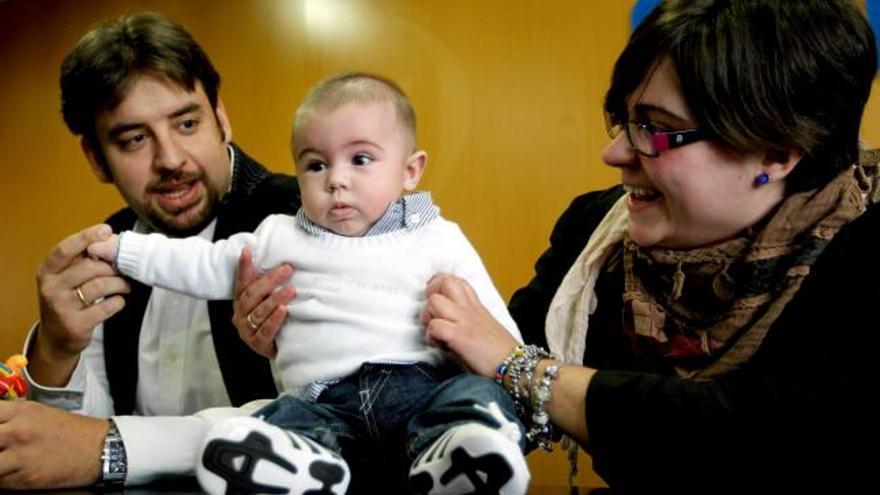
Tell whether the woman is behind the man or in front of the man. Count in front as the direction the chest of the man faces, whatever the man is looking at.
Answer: in front

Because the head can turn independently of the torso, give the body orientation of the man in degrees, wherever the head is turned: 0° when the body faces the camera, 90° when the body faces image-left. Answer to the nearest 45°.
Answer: approximately 0°

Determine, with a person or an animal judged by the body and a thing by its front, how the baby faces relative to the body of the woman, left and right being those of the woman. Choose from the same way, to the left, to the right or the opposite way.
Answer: to the left

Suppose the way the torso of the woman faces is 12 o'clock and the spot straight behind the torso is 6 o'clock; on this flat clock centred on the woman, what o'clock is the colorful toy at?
The colorful toy is roughly at 1 o'clock from the woman.

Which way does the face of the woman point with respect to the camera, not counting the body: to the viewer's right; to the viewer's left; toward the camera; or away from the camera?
to the viewer's left

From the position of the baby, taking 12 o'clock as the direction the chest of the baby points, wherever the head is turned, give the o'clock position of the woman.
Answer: The woman is roughly at 9 o'clock from the baby.

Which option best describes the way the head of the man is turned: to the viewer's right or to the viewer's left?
to the viewer's right

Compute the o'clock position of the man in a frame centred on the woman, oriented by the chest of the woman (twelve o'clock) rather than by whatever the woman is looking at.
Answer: The man is roughly at 2 o'clock from the woman.

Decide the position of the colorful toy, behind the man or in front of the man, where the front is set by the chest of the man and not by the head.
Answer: in front

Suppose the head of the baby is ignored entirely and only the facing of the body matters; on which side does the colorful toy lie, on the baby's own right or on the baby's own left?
on the baby's own right
